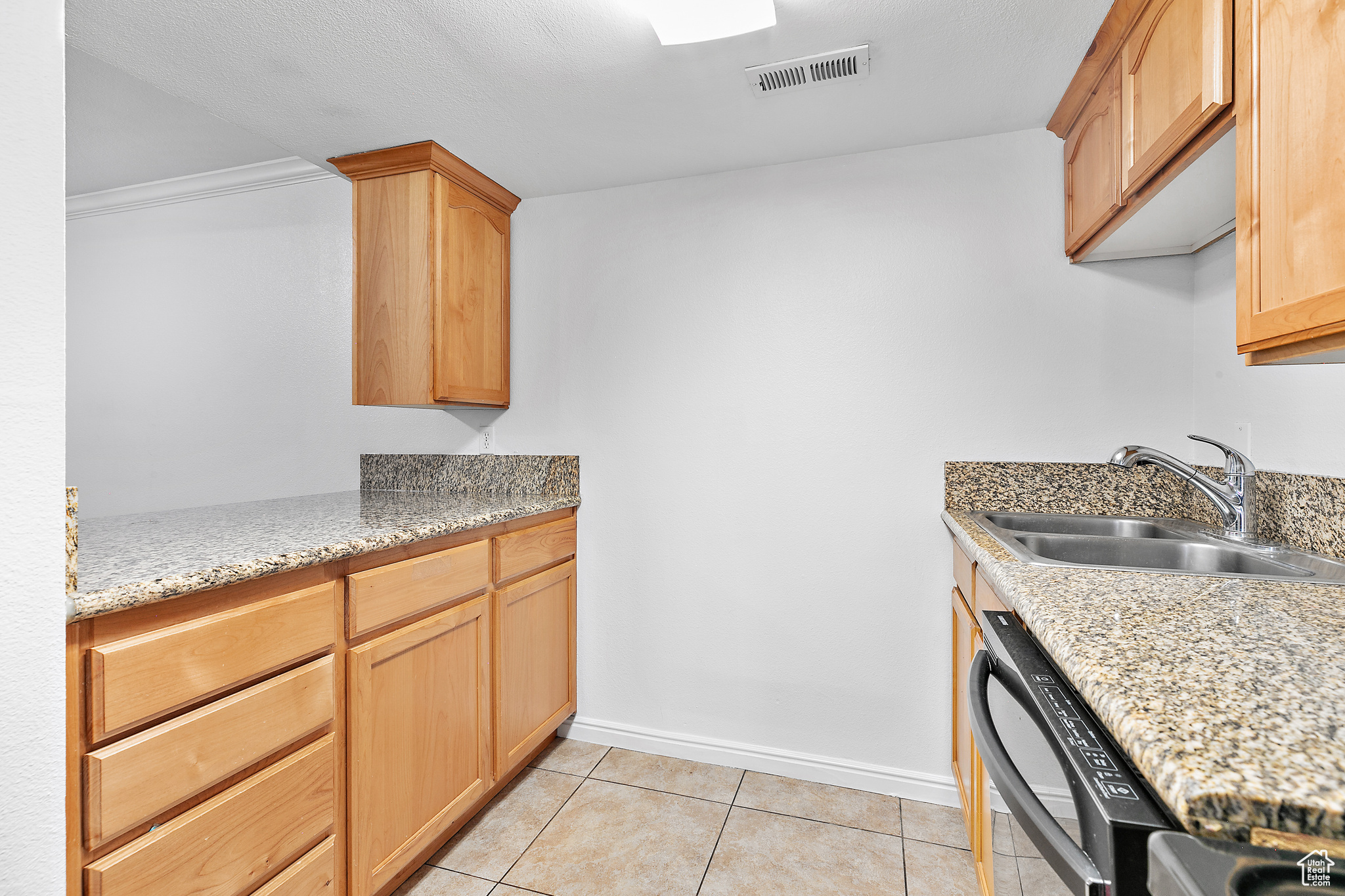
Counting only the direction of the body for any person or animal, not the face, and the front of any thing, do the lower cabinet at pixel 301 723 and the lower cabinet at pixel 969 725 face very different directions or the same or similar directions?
very different directions

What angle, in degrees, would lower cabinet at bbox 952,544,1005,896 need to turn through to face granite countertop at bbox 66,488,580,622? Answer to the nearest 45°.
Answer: approximately 45° to its left

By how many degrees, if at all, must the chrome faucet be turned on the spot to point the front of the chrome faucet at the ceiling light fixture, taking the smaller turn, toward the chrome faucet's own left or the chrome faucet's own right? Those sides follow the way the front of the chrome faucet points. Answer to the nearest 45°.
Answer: approximately 45° to the chrome faucet's own left

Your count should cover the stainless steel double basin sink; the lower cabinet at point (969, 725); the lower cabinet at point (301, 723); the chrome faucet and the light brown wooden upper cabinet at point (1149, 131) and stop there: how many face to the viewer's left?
4

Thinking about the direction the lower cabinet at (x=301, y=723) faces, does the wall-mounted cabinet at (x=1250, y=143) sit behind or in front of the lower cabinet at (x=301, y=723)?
in front

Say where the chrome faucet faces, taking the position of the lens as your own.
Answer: facing to the left of the viewer

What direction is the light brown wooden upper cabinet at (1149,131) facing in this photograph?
to the viewer's left

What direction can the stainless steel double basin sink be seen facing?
to the viewer's left

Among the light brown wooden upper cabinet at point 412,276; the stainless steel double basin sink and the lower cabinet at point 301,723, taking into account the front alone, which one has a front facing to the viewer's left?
the stainless steel double basin sink

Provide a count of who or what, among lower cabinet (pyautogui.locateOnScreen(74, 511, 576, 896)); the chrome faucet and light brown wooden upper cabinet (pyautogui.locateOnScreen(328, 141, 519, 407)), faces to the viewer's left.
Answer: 1

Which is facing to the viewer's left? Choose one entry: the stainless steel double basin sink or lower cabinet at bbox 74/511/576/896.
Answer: the stainless steel double basin sink

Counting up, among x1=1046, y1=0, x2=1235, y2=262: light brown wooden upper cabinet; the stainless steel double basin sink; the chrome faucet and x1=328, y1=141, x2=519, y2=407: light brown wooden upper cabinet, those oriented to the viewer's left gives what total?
3

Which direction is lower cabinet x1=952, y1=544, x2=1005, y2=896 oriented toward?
to the viewer's left
